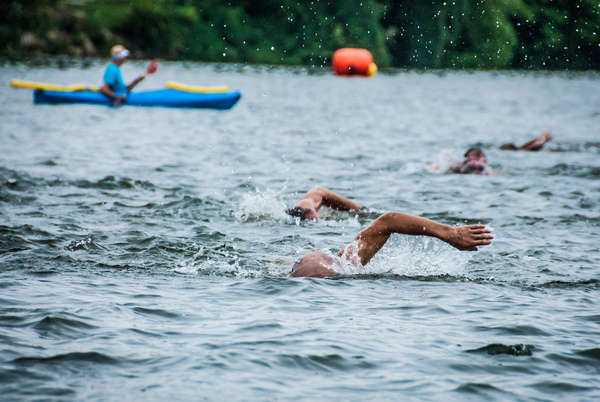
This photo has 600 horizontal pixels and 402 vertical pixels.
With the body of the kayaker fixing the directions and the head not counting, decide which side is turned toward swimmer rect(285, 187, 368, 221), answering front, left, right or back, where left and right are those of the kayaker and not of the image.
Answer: right

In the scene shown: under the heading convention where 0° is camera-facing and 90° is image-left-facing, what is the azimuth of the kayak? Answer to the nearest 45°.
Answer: approximately 270°

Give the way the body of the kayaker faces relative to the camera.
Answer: to the viewer's right

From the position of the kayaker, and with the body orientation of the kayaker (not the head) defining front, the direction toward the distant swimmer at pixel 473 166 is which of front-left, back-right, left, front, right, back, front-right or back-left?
front-right

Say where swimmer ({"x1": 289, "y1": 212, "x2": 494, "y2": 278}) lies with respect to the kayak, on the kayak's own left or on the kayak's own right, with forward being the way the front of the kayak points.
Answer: on the kayak's own right

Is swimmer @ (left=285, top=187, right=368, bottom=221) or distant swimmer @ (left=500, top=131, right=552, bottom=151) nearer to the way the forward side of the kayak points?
the distant swimmer
